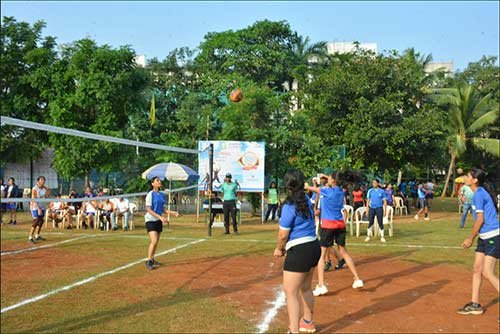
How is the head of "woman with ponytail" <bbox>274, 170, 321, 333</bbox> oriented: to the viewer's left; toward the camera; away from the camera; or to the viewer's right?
away from the camera

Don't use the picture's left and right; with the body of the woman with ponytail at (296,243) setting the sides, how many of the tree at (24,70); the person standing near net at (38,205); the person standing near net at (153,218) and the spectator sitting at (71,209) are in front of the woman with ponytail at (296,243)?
4

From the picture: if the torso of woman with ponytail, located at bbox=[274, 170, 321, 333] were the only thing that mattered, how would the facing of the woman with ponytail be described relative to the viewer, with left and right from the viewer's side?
facing away from the viewer and to the left of the viewer

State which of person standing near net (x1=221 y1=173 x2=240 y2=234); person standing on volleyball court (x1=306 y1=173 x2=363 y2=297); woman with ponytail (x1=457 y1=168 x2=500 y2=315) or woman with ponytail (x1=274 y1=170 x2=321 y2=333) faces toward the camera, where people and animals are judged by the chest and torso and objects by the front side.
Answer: person standing near net (x1=221 y1=173 x2=240 y2=234)

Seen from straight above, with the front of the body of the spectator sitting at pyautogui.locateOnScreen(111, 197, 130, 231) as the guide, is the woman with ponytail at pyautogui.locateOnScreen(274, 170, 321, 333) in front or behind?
in front

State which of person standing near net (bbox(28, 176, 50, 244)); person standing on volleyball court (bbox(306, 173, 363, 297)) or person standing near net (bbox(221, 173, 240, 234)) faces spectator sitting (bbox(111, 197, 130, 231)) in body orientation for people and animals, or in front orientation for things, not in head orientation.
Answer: person standing on volleyball court (bbox(306, 173, 363, 297))

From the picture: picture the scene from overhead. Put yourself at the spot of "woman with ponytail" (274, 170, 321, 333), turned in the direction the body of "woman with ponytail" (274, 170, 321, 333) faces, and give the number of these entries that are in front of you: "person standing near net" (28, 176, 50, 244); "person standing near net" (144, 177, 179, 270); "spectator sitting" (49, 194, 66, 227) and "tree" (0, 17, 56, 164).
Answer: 4

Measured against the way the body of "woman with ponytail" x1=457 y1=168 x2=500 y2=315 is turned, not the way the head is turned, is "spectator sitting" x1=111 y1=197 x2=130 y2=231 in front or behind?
in front

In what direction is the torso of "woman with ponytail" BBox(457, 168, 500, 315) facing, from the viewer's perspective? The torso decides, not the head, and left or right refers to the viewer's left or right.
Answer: facing to the left of the viewer

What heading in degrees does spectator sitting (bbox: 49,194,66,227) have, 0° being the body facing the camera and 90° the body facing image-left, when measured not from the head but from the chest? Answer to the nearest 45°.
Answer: approximately 0°

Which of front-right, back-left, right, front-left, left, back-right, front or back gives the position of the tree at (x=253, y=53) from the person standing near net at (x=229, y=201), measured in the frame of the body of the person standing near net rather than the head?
back

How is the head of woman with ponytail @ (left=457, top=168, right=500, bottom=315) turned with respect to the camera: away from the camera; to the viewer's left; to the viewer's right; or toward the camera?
to the viewer's left

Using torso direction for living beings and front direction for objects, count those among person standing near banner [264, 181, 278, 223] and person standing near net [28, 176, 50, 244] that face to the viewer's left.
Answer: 0

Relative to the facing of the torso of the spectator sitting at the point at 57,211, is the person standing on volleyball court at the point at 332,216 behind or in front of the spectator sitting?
in front

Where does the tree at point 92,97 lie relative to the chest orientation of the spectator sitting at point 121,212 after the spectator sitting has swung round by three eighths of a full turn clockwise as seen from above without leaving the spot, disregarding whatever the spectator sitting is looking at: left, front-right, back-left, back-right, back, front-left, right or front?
front-right

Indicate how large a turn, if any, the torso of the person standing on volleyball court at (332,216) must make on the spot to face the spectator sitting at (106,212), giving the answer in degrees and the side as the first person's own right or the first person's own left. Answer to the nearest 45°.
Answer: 0° — they already face them
